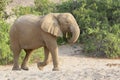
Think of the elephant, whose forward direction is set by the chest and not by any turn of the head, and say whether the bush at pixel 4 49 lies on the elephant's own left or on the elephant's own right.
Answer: on the elephant's own left

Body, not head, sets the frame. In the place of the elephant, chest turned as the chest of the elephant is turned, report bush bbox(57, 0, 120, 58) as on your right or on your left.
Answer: on your left

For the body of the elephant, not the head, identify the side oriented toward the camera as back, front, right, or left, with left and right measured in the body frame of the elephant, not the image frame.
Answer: right

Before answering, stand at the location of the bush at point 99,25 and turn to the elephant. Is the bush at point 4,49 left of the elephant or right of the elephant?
right
